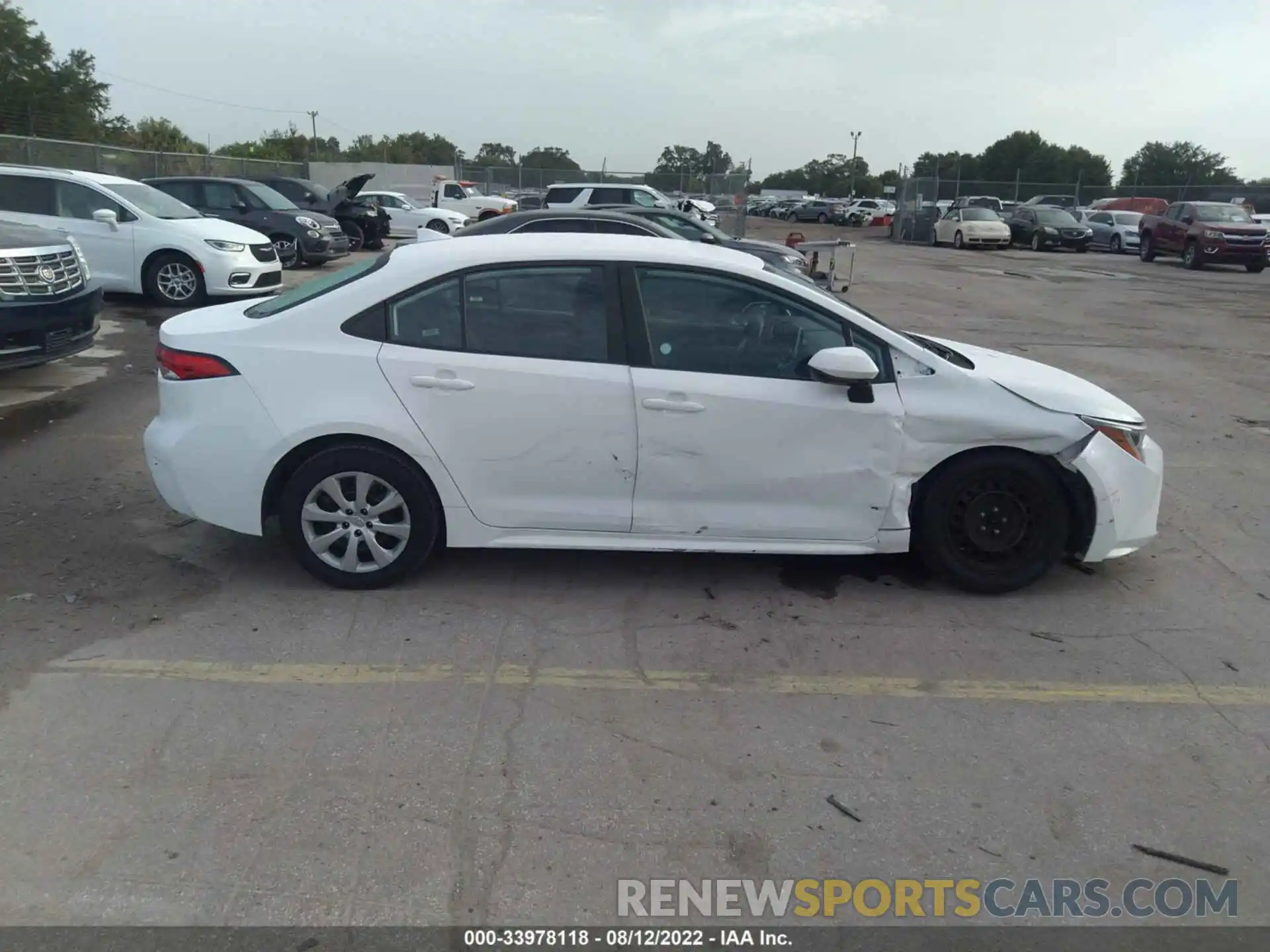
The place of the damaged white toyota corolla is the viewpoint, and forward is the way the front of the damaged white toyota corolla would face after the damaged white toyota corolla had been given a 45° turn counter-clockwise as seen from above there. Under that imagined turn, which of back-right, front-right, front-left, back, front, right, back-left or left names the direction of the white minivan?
left

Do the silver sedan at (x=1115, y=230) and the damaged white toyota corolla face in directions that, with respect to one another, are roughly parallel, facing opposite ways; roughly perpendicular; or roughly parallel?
roughly perpendicular

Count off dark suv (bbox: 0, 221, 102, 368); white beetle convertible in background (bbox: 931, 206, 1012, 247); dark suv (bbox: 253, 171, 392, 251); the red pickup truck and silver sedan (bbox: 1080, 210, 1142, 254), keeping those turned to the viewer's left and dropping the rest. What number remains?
0

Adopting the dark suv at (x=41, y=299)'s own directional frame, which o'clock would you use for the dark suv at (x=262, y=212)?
the dark suv at (x=262, y=212) is roughly at 8 o'clock from the dark suv at (x=41, y=299).

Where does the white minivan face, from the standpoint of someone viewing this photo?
facing the viewer and to the right of the viewer

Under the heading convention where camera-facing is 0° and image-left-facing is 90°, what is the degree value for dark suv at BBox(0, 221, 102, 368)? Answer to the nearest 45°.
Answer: approximately 315°

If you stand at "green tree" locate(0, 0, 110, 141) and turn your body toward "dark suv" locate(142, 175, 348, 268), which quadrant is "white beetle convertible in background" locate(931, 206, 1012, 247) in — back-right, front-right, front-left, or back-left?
front-left

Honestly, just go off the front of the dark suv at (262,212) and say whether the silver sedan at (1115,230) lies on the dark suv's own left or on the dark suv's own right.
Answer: on the dark suv's own left

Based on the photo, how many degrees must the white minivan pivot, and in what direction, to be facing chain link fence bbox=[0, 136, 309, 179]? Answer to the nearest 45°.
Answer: approximately 135° to its left

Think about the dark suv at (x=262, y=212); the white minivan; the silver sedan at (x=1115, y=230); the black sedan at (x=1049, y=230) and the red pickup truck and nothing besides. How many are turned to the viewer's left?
0

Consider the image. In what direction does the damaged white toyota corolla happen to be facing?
to the viewer's right

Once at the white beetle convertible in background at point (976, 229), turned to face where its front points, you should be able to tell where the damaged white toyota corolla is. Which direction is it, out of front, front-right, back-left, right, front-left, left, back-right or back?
front-right

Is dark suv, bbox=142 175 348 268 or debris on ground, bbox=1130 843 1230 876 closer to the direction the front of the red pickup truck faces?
the debris on ground

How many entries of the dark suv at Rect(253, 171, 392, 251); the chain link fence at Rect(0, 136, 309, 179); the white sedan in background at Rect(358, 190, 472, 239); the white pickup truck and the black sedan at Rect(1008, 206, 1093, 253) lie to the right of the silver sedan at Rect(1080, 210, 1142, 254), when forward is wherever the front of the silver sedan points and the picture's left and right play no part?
5

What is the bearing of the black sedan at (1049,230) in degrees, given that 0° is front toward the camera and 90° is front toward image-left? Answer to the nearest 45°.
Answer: approximately 315°
